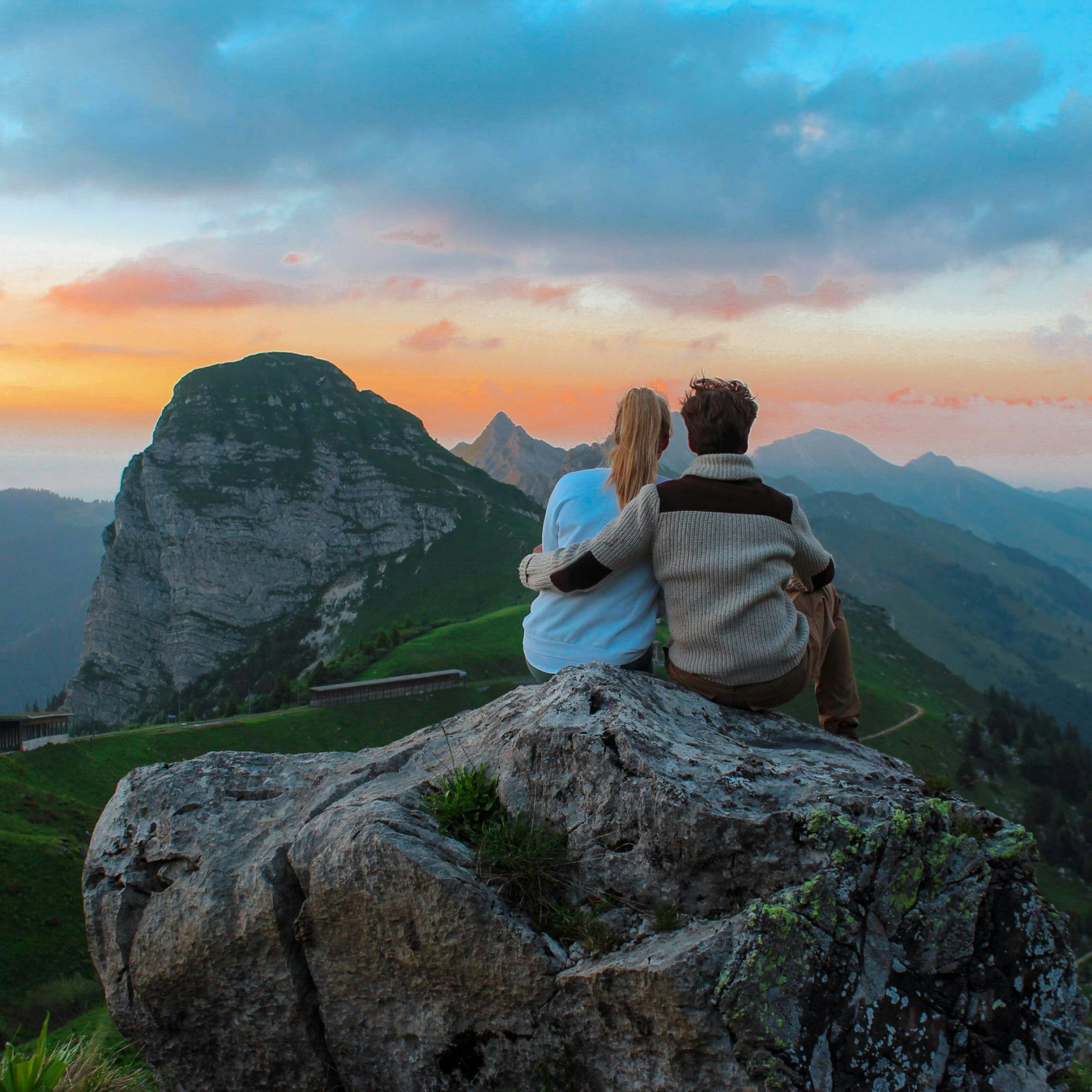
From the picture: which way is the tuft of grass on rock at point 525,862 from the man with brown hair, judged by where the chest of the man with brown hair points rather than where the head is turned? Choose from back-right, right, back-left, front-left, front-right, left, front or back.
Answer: back-left

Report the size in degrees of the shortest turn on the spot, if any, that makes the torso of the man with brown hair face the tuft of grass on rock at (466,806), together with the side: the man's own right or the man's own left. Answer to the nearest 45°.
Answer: approximately 135° to the man's own left

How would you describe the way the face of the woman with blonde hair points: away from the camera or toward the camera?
away from the camera

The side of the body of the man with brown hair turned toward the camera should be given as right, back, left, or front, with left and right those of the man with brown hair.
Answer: back

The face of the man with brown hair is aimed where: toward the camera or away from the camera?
away from the camera
